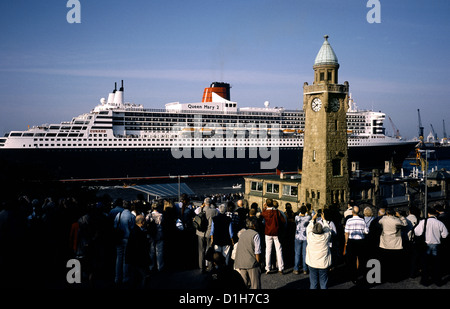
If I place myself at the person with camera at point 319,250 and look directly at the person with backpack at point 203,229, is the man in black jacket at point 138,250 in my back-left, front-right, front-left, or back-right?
front-left

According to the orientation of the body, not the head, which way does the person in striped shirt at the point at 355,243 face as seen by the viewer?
away from the camera

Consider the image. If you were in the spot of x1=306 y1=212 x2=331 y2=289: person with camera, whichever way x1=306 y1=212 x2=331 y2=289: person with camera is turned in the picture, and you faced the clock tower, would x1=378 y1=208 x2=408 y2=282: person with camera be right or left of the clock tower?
right

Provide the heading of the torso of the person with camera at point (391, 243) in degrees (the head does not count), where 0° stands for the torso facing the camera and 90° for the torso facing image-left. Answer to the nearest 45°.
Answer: approximately 180°

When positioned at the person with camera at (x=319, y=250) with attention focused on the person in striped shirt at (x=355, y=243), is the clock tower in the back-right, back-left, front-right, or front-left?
front-left

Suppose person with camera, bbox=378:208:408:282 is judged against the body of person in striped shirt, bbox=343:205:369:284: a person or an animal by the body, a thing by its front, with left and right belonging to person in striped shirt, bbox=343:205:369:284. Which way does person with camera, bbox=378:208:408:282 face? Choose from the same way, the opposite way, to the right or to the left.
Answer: the same way

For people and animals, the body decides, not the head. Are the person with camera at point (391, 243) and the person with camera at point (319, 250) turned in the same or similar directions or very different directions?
same or similar directions

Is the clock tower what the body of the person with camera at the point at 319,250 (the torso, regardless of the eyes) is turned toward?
yes

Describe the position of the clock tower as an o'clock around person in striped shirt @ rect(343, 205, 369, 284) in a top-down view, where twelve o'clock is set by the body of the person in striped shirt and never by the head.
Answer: The clock tower is roughly at 12 o'clock from the person in striped shirt.

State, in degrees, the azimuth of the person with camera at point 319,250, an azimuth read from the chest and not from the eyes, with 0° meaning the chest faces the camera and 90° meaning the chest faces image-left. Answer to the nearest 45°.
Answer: approximately 180°

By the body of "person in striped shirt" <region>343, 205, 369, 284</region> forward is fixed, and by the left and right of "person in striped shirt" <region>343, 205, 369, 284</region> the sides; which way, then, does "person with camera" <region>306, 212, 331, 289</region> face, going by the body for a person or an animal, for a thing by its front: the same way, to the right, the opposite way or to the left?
the same way

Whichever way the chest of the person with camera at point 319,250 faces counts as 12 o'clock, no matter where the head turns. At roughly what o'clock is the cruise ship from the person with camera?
The cruise ship is roughly at 11 o'clock from the person with camera.

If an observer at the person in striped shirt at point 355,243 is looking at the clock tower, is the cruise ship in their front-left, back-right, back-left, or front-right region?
front-left

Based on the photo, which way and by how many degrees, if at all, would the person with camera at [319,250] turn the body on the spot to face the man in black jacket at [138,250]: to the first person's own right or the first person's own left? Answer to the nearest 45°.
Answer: approximately 90° to the first person's own left

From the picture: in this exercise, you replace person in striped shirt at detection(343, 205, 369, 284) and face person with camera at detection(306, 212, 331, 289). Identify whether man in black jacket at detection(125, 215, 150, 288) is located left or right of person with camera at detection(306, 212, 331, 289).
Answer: right

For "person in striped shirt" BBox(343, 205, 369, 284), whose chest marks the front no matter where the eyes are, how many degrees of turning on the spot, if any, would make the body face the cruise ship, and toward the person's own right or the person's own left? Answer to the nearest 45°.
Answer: approximately 45° to the person's own left
